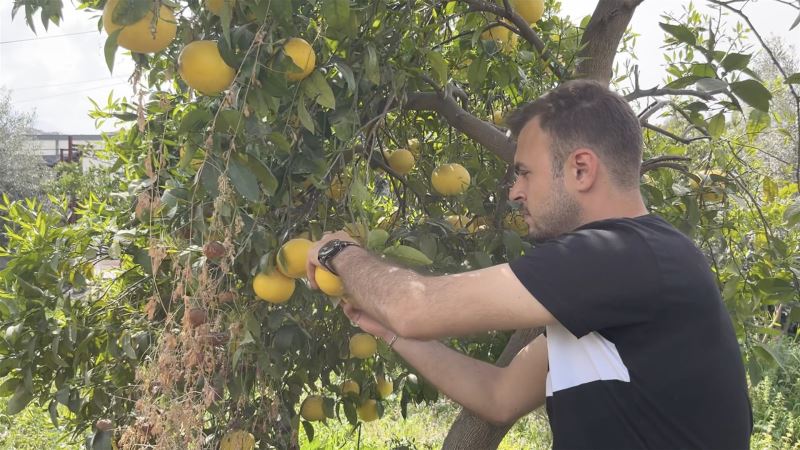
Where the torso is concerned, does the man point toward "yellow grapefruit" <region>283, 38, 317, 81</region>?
yes

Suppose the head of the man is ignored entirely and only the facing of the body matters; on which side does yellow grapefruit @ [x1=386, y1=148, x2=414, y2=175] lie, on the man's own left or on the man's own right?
on the man's own right

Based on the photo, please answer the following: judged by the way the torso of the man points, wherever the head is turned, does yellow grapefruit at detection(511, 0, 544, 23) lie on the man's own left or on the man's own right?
on the man's own right

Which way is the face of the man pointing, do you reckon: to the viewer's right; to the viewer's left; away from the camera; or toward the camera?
to the viewer's left

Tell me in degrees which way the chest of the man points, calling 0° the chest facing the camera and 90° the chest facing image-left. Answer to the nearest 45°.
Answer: approximately 90°

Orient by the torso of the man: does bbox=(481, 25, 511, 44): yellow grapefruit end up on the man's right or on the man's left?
on the man's right

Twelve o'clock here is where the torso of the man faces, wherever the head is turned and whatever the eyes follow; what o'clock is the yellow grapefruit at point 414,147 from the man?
The yellow grapefruit is roughly at 2 o'clock from the man.
